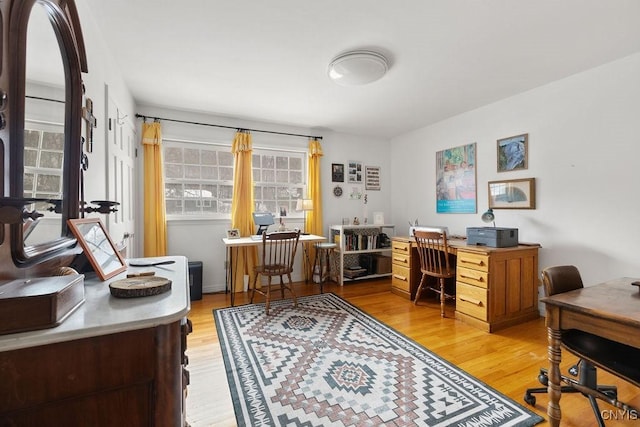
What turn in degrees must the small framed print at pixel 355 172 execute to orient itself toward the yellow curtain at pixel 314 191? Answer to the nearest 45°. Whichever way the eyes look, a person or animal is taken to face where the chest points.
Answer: approximately 45° to its right

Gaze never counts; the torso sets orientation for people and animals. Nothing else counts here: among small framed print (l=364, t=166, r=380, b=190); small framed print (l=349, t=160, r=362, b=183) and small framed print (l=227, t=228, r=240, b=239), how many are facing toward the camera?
3

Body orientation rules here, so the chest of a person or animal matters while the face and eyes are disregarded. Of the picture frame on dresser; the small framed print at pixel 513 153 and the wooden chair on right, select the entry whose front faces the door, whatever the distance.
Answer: the small framed print

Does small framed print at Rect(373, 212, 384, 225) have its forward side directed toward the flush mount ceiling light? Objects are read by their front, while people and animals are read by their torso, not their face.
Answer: yes

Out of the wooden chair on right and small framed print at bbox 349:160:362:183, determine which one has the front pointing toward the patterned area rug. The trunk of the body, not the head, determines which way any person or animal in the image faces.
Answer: the small framed print

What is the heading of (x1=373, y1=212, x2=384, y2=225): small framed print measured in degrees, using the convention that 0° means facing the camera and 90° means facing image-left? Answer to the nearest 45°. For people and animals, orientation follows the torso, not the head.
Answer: approximately 0°

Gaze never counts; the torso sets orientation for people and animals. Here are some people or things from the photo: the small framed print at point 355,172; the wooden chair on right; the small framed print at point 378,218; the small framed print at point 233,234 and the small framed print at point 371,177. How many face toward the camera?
4

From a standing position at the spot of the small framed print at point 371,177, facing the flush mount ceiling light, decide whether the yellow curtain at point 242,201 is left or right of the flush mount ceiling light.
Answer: right

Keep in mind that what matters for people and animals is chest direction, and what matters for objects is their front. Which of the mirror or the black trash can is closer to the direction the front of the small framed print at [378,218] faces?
the mirror

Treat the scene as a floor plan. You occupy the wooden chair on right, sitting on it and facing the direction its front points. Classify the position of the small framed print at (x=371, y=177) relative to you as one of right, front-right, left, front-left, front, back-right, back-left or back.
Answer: left

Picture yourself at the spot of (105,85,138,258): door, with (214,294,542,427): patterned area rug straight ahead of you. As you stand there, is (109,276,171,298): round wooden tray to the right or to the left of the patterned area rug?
right
